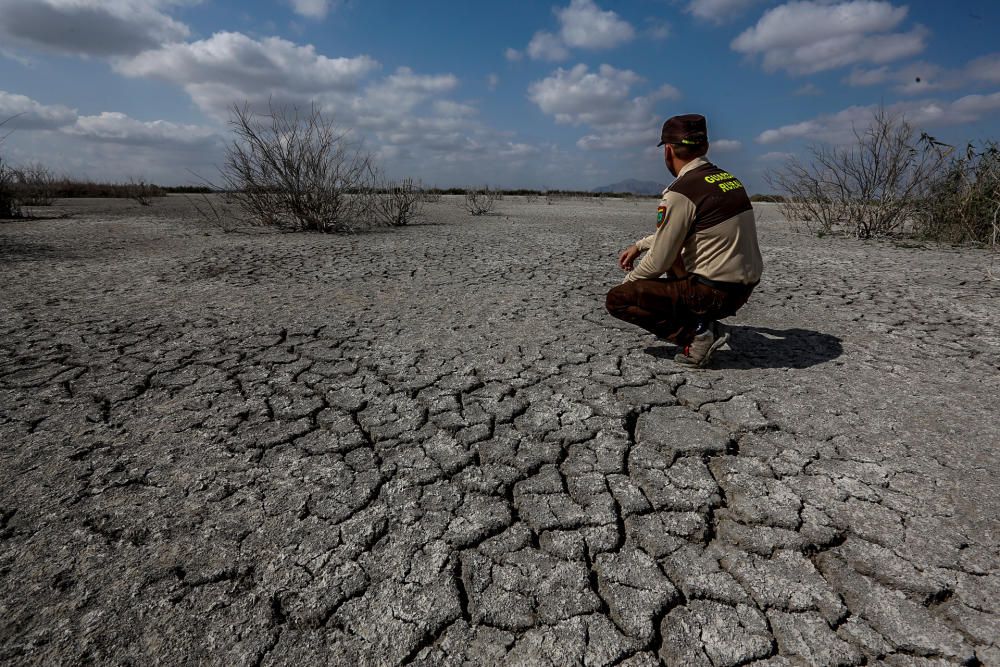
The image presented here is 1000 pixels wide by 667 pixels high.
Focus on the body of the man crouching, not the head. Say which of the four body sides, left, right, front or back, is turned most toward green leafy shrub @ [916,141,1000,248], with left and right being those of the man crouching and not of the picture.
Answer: right

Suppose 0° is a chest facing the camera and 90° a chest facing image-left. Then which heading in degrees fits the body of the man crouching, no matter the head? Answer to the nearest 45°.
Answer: approximately 135°

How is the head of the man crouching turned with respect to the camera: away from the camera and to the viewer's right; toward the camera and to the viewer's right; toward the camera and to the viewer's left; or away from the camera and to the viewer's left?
away from the camera and to the viewer's left
